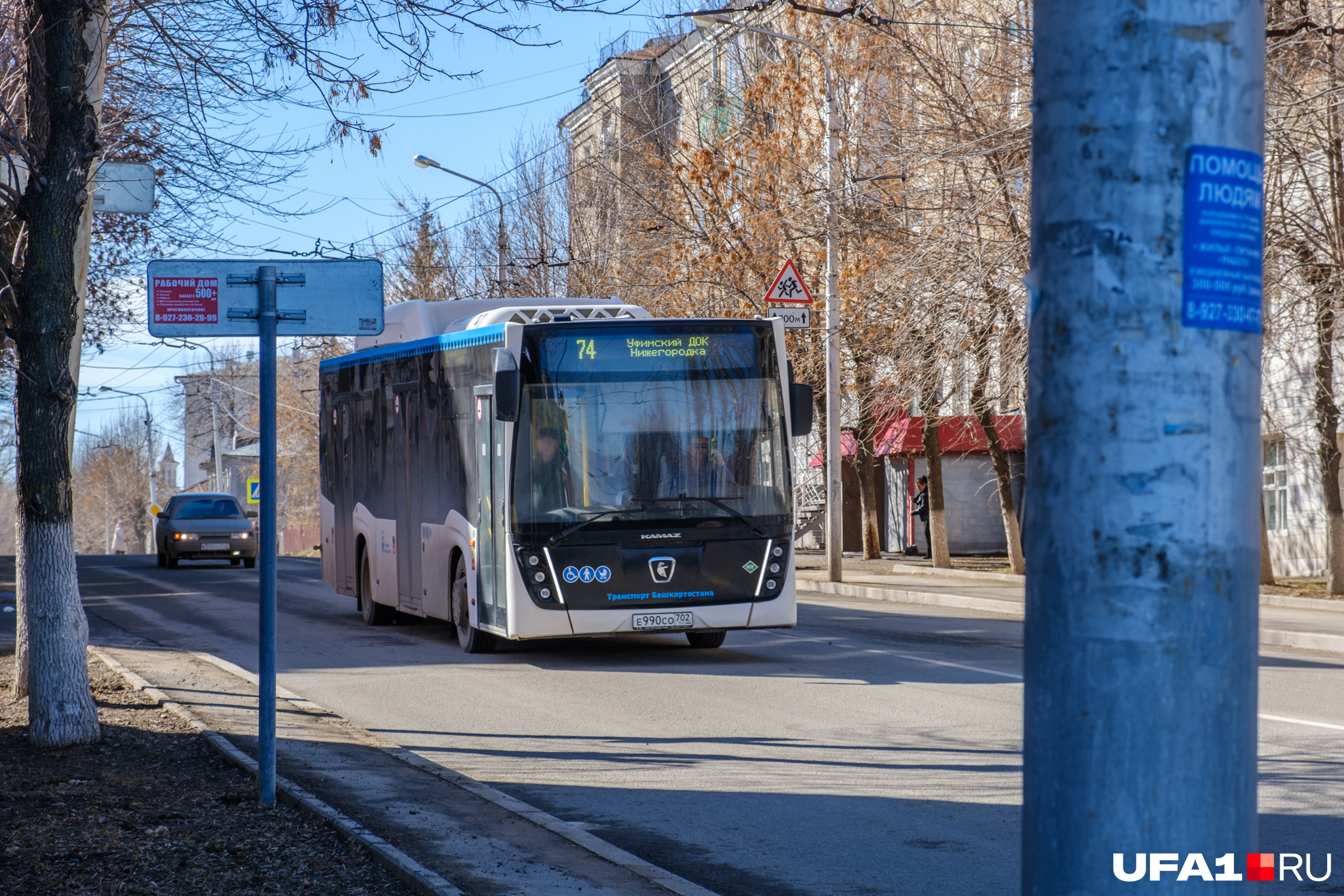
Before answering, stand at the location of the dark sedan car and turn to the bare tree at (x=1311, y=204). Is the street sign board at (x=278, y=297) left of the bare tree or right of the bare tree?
right

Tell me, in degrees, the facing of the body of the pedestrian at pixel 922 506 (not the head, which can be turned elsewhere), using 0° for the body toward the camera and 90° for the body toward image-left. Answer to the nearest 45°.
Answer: approximately 90°

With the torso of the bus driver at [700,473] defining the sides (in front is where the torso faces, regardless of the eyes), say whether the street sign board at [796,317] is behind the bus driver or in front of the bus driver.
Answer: behind

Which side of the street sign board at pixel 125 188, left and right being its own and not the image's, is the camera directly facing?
back

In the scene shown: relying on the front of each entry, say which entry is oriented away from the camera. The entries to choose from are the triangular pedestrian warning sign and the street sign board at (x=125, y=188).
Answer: the street sign board

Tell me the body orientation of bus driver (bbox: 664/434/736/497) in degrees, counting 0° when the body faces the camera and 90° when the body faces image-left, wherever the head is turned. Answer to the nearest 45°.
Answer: approximately 0°

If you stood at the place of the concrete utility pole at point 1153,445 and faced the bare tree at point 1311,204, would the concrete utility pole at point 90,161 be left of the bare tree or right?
left

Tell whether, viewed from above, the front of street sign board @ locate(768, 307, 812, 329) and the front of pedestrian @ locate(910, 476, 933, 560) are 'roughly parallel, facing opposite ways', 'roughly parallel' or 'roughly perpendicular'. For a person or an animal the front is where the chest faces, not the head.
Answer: roughly perpendicular

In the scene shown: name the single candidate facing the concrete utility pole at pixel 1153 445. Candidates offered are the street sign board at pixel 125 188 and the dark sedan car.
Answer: the dark sedan car
